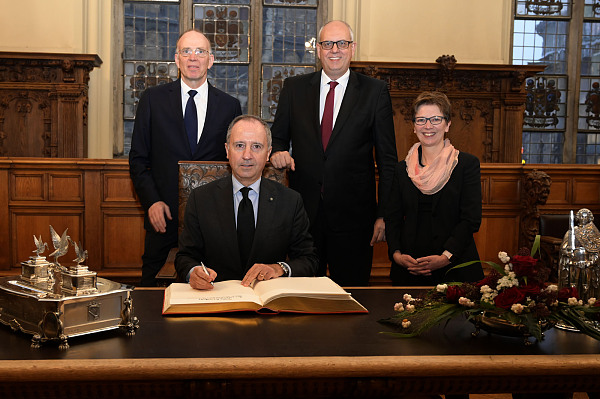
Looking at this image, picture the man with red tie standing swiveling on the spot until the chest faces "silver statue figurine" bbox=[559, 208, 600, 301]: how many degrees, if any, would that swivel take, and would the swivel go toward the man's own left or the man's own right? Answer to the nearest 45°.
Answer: approximately 45° to the man's own left

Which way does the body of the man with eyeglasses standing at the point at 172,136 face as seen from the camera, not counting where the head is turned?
toward the camera

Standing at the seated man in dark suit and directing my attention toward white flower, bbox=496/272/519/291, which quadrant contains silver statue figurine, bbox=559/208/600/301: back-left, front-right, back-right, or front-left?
front-left

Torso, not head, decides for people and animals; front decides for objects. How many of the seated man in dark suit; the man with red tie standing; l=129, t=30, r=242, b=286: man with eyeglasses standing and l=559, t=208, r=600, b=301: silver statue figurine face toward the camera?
4

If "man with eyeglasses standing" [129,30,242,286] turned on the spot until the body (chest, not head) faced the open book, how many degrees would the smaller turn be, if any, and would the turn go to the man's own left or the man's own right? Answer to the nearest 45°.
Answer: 0° — they already face it

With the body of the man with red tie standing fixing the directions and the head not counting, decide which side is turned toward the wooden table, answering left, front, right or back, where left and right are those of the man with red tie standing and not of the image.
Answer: front

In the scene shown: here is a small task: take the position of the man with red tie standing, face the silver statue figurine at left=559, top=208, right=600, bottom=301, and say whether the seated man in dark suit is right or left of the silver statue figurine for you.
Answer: right

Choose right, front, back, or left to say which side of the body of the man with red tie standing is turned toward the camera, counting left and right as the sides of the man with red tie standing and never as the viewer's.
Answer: front

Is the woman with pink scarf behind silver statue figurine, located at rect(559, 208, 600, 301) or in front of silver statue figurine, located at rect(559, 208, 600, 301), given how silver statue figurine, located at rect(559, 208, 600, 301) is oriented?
behind

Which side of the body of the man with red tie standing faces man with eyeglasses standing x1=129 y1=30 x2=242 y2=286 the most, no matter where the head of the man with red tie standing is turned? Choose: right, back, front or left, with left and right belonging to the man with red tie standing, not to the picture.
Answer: right

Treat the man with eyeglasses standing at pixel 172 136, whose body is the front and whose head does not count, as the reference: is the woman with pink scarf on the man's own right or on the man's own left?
on the man's own left
